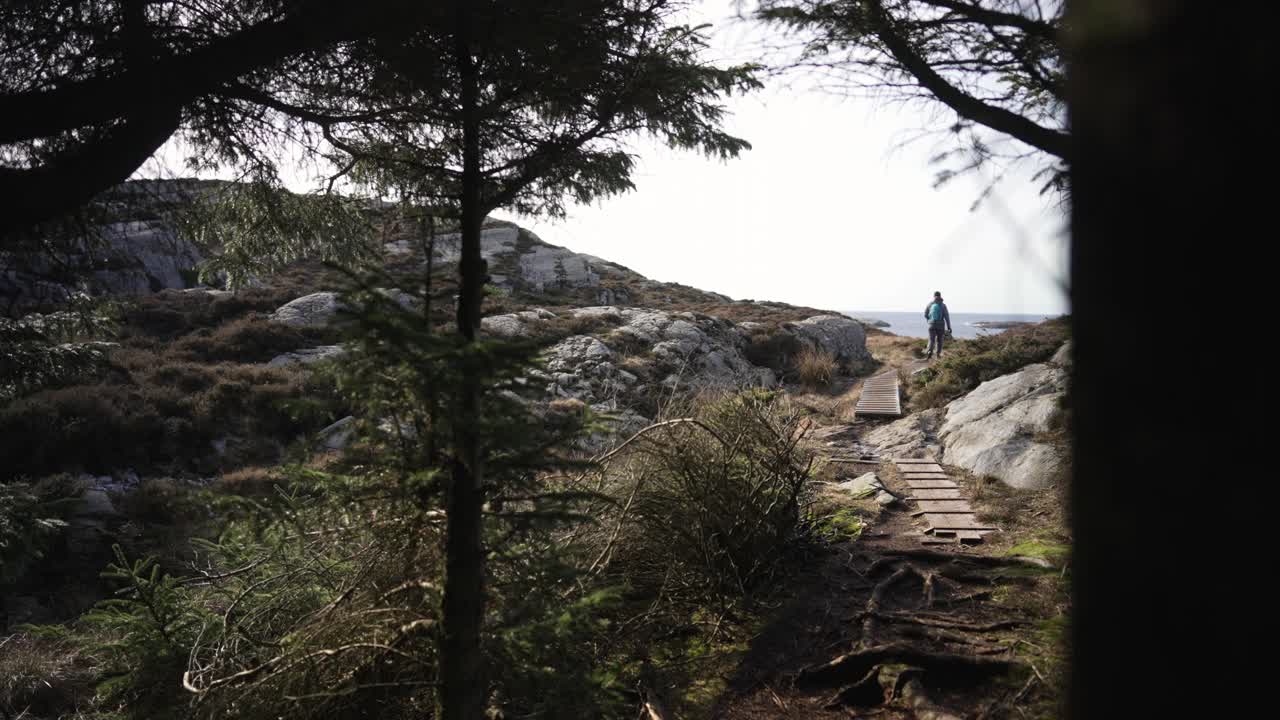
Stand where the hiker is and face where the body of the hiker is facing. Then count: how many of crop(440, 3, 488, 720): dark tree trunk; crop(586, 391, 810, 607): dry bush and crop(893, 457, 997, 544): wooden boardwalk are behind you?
3

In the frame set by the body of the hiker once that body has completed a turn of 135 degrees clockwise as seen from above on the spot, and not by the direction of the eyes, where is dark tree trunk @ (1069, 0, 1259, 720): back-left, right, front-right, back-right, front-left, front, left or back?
front-right

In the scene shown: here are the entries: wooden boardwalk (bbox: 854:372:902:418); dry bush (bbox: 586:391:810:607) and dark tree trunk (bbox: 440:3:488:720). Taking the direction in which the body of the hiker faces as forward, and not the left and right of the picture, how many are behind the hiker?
3

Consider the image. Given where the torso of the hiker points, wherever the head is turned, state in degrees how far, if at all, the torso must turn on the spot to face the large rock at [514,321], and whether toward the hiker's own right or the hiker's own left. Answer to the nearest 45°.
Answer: approximately 135° to the hiker's own left

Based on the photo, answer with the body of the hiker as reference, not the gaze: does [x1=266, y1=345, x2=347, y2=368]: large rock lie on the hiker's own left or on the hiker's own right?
on the hiker's own left

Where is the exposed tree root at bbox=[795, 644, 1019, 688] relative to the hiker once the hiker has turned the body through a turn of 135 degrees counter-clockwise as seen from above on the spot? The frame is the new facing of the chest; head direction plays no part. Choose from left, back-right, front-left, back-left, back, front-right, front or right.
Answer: front-left

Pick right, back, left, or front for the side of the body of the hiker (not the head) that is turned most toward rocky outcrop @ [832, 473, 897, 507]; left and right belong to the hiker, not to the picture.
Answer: back

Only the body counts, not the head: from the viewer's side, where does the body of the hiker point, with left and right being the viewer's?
facing away from the viewer

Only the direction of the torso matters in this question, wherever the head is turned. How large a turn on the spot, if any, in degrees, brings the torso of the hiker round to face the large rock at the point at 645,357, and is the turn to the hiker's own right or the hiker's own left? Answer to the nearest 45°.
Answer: approximately 135° to the hiker's own left

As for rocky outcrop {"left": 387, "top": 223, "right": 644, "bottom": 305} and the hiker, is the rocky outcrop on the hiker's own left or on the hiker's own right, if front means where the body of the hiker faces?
on the hiker's own left

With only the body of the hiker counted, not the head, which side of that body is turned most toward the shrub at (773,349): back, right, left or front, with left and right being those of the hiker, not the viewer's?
left
